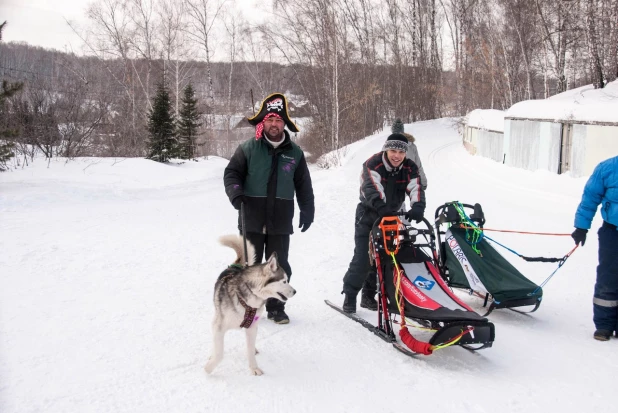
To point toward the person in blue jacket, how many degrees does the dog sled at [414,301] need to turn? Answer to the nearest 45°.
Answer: approximately 90° to its left

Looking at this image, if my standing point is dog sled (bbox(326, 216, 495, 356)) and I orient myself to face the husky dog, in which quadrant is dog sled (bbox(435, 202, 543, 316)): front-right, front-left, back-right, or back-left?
back-right

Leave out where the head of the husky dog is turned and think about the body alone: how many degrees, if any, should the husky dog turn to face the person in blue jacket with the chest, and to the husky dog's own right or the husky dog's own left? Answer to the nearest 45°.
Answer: approximately 45° to the husky dog's own left

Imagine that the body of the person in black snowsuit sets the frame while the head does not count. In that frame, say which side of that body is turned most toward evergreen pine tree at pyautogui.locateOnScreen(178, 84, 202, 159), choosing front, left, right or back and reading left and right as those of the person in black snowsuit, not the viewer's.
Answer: back

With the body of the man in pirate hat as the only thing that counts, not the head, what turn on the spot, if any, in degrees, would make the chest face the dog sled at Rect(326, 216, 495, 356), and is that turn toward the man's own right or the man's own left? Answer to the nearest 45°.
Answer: approximately 45° to the man's own left

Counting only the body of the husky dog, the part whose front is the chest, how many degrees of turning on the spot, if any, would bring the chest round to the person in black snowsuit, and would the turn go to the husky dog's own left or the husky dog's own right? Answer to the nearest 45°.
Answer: approximately 90° to the husky dog's own left

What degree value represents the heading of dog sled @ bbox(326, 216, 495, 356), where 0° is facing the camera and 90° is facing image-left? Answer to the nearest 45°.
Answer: approximately 315°

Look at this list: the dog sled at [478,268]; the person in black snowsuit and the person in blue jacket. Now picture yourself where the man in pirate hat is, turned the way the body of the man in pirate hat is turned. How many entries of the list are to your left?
3

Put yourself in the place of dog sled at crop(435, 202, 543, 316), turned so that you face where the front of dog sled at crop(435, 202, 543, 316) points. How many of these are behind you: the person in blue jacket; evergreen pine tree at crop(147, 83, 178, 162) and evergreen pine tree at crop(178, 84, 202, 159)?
2

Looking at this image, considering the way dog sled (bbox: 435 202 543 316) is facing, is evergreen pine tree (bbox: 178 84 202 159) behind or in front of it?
behind

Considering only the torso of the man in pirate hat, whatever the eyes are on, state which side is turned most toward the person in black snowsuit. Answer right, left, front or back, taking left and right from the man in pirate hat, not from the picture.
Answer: left
